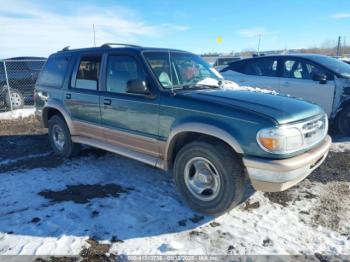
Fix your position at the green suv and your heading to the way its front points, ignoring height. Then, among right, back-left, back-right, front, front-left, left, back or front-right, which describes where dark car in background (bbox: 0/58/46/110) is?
back

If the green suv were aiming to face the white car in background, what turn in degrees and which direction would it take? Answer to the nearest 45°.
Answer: approximately 90° to its left

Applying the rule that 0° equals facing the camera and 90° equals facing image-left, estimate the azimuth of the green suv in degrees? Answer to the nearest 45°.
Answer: approximately 315°
